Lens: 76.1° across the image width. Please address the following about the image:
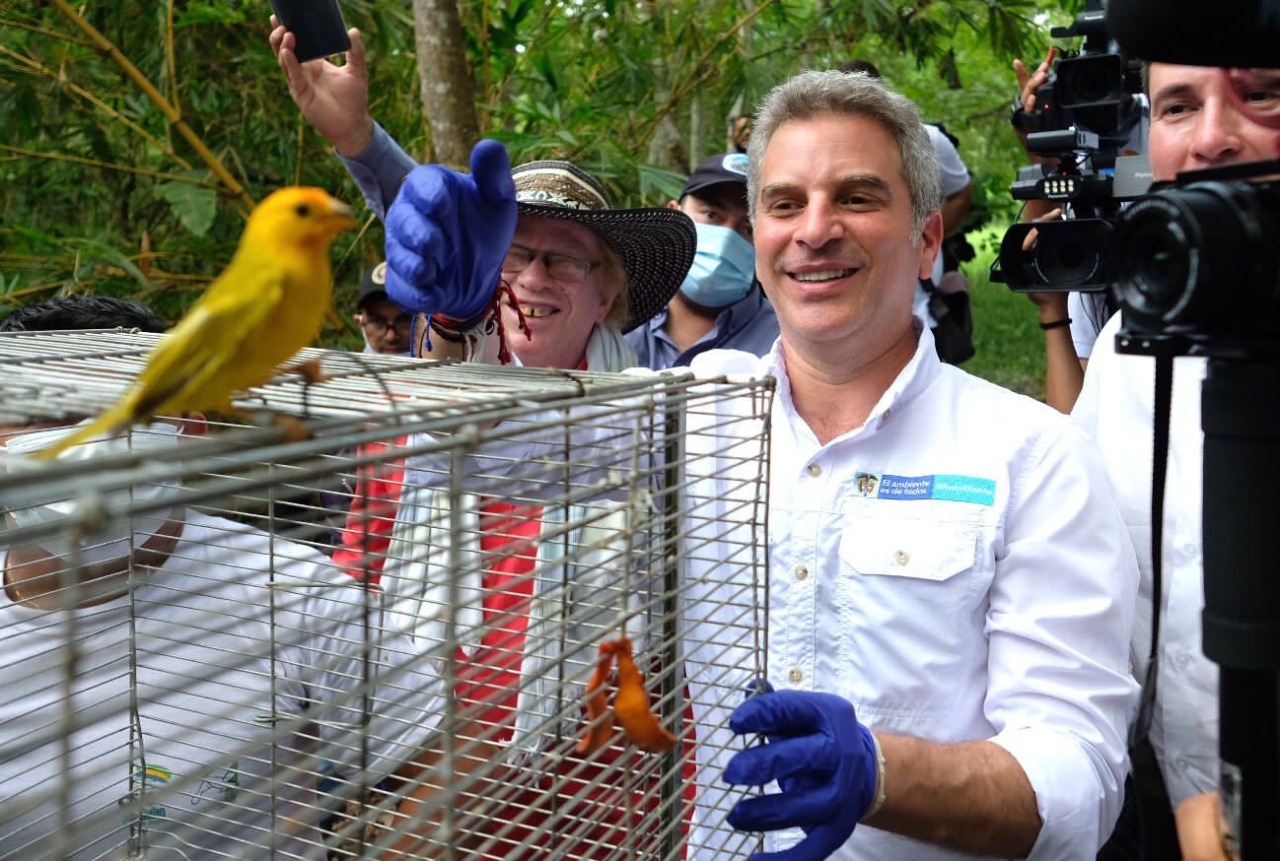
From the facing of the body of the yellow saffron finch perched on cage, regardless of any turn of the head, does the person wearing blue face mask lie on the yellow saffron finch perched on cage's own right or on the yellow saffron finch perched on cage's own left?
on the yellow saffron finch perched on cage's own left

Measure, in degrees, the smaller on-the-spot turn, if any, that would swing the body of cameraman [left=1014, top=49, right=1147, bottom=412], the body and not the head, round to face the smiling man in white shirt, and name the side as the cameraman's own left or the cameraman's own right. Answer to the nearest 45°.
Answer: approximately 45° to the cameraman's own left

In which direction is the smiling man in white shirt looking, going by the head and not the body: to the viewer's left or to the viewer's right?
to the viewer's left

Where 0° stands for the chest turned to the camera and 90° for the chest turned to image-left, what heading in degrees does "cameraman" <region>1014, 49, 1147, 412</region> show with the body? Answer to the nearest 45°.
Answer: approximately 45°

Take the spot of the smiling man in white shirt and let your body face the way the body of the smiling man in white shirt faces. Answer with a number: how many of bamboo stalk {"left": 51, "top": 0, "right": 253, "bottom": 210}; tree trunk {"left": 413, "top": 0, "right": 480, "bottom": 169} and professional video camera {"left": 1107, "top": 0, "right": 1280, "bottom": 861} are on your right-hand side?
2

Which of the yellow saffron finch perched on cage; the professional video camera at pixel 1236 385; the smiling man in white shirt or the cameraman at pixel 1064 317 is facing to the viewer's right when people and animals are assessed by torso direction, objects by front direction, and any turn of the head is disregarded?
the yellow saffron finch perched on cage

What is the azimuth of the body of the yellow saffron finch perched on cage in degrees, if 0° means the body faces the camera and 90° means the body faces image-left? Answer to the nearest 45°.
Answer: approximately 270°

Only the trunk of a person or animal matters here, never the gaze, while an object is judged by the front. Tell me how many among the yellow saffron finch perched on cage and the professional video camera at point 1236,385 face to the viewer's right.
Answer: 1
